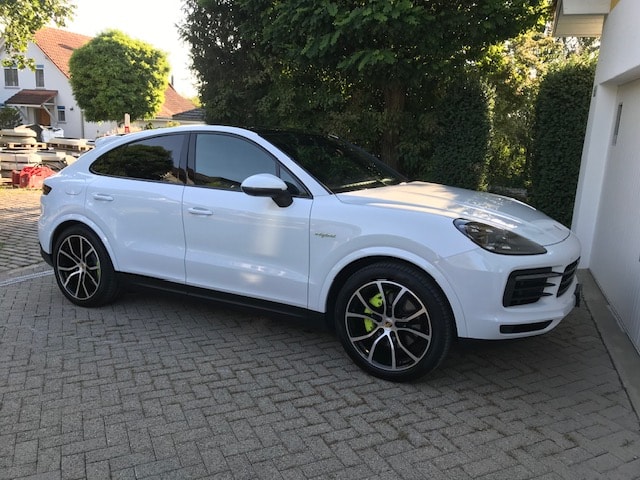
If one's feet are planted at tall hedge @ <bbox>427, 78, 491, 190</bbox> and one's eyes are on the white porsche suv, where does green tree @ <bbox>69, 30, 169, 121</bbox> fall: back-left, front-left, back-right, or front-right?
back-right

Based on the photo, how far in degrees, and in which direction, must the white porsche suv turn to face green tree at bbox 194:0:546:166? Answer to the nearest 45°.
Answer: approximately 135° to its left

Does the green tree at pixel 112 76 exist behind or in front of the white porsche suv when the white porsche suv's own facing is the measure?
behind

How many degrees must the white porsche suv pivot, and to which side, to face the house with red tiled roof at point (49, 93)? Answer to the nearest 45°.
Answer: approximately 180°

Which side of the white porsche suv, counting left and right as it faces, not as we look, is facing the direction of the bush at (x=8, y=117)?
back

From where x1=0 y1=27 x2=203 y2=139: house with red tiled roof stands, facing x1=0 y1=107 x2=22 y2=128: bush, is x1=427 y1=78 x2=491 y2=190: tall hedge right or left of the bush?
left

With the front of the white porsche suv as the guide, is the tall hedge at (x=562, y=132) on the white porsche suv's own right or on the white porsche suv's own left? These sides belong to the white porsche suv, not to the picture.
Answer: on the white porsche suv's own left

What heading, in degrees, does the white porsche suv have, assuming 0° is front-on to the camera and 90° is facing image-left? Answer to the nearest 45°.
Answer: approximately 315°

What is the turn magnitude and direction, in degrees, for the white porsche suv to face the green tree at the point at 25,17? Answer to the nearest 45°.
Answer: approximately 180°
